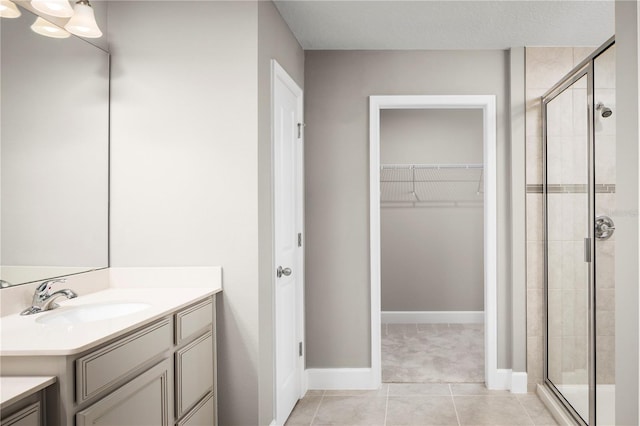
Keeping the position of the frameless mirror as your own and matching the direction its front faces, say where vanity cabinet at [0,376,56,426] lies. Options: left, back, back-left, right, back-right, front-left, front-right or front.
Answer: front-right

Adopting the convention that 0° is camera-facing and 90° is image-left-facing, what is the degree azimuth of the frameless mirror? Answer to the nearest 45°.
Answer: approximately 315°

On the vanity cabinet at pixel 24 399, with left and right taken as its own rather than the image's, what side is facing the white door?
left

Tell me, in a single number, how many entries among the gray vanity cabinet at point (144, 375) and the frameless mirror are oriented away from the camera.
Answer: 0

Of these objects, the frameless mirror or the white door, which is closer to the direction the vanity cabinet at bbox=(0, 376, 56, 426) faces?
the white door

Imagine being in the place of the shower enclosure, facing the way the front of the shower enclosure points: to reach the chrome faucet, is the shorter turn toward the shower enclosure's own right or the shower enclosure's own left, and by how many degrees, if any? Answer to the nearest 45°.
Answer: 0° — it already faces it

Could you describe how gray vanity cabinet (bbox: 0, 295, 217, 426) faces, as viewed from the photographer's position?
facing the viewer and to the right of the viewer

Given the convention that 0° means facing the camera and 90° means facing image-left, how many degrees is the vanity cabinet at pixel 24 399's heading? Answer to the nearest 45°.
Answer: approximately 315°

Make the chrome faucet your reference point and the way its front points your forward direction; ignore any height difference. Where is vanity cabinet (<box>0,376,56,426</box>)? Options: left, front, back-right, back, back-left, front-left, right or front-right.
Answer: front-right
